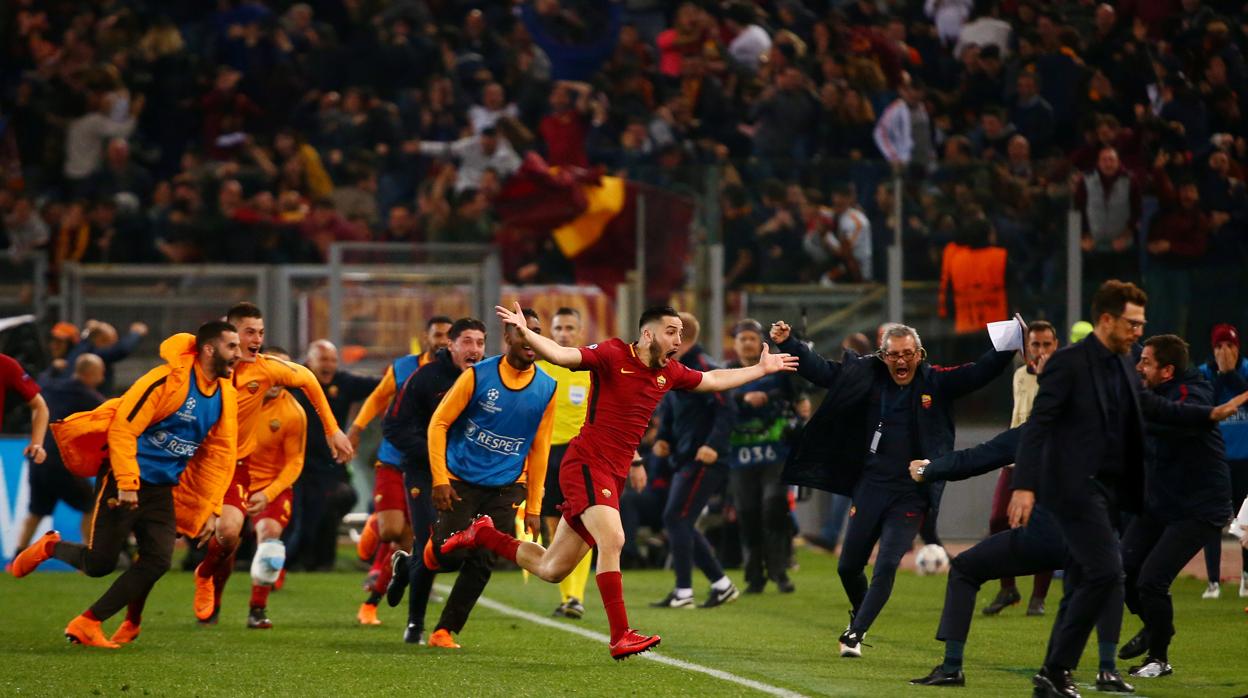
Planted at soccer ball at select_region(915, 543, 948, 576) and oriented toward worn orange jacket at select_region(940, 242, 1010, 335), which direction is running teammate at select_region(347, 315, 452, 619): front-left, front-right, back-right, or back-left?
back-left

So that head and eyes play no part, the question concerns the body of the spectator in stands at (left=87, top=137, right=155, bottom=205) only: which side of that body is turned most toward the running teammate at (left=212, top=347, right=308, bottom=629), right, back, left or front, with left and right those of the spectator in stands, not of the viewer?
front

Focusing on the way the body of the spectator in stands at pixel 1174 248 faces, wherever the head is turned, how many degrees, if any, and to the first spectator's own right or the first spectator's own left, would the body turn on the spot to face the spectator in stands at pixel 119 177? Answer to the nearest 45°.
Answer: approximately 45° to the first spectator's own right
